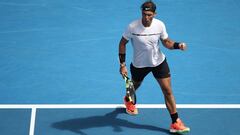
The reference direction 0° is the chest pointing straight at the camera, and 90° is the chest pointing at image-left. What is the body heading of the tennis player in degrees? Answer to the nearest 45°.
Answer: approximately 0°
